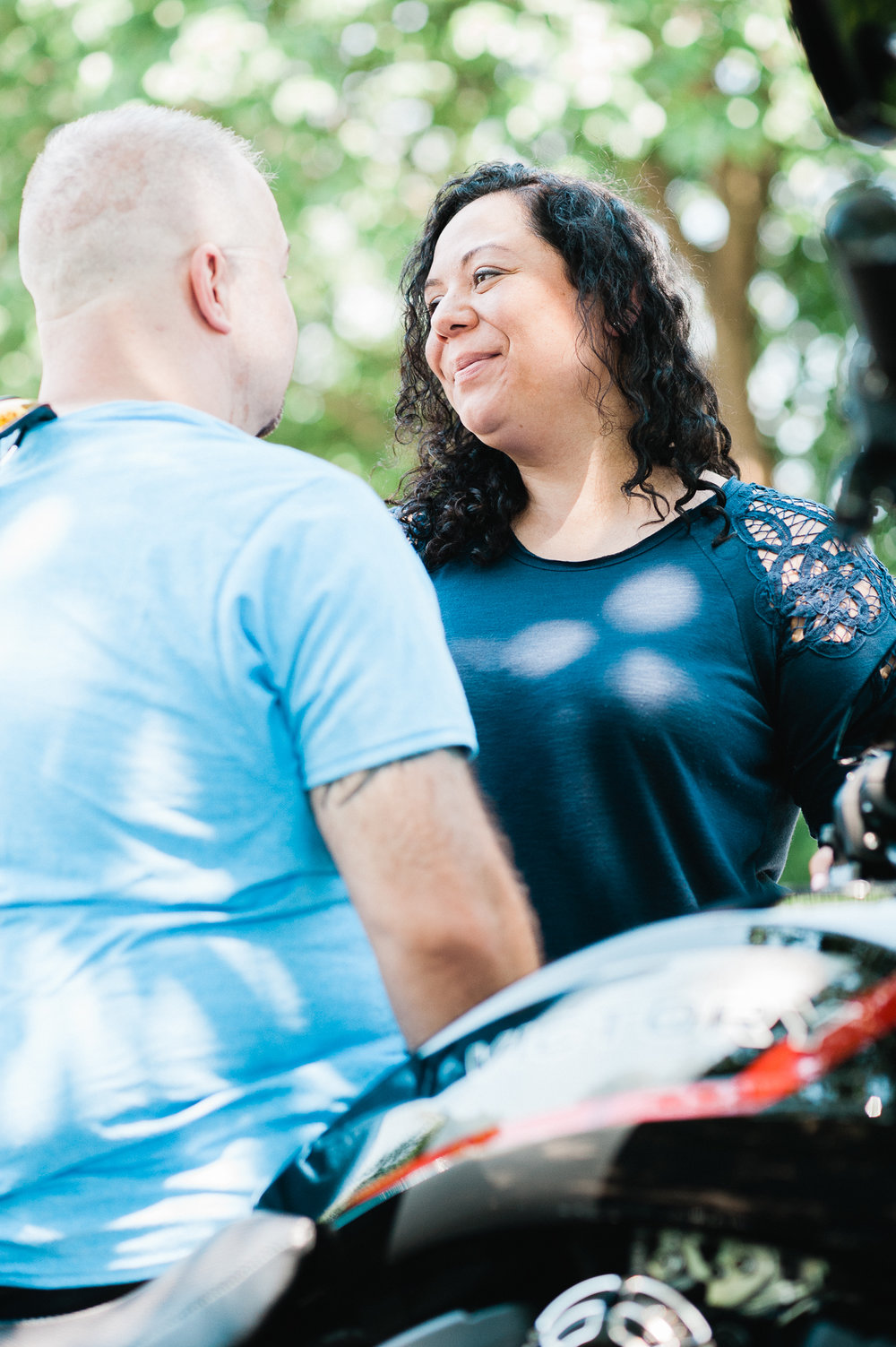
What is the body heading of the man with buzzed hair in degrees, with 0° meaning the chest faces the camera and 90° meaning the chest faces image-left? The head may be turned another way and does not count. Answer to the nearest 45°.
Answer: approximately 225°

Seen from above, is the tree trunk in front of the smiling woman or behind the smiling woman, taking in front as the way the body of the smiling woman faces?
behind

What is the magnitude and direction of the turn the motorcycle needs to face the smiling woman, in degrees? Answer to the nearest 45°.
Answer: approximately 90° to its left

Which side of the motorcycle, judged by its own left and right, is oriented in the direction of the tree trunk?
left

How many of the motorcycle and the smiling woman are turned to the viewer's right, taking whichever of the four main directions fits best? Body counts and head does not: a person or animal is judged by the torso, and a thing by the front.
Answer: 1

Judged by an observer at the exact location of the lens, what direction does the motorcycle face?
facing to the right of the viewer

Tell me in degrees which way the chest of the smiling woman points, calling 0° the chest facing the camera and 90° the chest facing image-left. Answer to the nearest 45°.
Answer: approximately 45°

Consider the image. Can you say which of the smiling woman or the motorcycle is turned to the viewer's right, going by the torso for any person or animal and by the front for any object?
the motorcycle
